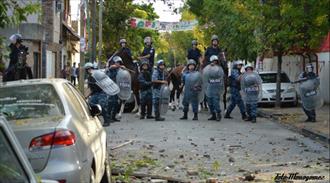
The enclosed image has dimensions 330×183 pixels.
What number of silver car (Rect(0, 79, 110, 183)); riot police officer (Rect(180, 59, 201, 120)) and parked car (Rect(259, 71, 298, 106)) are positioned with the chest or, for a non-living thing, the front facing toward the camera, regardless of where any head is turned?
2

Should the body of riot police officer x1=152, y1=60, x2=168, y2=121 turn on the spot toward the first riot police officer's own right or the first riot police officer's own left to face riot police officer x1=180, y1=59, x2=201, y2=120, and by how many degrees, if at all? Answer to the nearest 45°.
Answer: approximately 45° to the first riot police officer's own left

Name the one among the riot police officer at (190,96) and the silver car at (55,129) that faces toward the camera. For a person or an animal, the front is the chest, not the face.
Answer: the riot police officer

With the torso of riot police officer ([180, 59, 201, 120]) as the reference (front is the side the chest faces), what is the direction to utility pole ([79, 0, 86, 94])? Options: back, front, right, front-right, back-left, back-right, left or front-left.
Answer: back-right

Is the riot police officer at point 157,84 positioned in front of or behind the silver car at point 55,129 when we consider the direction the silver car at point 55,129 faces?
in front

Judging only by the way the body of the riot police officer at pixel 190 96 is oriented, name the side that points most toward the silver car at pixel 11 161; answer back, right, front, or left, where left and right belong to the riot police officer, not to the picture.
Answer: front

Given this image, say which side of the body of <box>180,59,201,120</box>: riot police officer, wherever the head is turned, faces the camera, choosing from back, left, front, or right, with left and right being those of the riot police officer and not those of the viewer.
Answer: front

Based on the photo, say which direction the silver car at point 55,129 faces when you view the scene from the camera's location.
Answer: facing away from the viewer and to the right of the viewer

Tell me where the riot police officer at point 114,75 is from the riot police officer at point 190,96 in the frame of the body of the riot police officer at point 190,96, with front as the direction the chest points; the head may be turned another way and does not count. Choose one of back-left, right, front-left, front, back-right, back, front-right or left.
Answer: right

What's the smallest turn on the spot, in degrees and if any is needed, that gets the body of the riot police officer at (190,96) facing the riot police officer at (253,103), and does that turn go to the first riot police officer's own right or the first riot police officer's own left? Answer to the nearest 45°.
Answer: approximately 90° to the first riot police officer's own left

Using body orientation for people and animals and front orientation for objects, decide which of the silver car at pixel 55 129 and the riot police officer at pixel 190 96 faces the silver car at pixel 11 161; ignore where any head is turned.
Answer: the riot police officer

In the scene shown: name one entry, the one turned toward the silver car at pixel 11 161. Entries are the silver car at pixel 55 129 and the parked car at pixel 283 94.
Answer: the parked car

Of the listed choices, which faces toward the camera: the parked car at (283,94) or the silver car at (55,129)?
the parked car

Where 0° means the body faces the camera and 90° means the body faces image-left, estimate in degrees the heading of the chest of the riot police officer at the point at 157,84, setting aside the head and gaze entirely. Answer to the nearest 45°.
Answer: approximately 315°

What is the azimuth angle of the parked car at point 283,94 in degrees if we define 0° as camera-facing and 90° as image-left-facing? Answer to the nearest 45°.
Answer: approximately 0°
